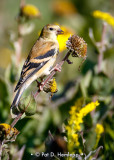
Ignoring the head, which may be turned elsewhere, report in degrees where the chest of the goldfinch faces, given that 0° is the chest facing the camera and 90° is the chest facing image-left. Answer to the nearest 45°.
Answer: approximately 270°

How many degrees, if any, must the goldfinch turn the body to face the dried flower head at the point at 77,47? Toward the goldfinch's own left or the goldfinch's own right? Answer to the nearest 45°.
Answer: approximately 45° to the goldfinch's own right

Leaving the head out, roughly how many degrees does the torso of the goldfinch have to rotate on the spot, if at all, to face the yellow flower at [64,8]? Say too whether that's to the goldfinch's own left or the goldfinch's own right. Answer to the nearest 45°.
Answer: approximately 90° to the goldfinch's own left

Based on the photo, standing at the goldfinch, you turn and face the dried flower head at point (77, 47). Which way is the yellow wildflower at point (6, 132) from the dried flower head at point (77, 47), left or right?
right

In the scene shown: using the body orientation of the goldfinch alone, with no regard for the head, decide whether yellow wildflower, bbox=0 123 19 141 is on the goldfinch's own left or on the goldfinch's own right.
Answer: on the goldfinch's own right
